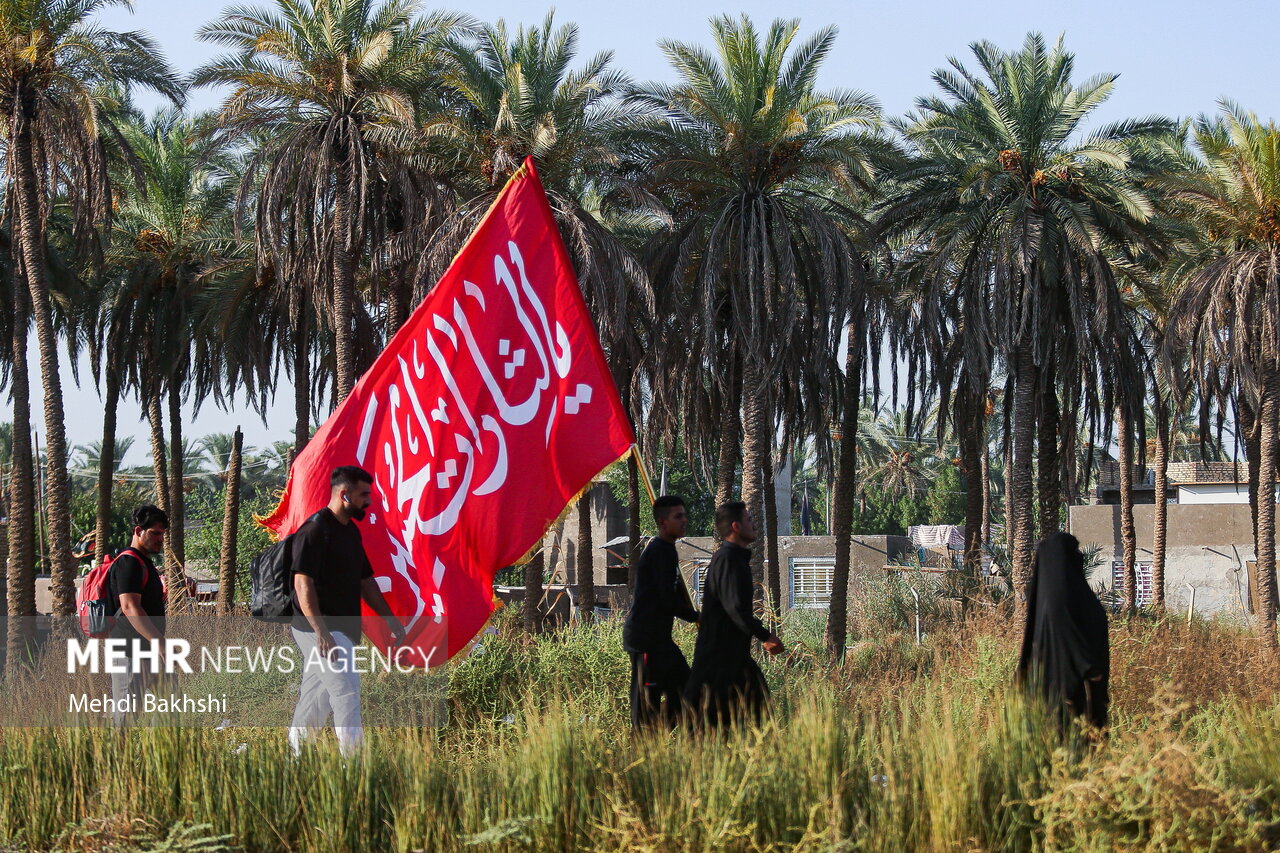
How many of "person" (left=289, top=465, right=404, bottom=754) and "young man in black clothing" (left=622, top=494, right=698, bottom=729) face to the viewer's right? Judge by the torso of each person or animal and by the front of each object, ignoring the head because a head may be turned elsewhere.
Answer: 2

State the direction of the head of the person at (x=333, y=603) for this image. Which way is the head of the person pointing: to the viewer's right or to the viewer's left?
to the viewer's right

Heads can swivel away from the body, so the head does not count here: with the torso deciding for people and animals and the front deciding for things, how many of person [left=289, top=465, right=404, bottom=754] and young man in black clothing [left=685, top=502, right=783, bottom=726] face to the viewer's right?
2

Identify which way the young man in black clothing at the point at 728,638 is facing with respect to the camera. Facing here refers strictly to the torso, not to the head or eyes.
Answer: to the viewer's right

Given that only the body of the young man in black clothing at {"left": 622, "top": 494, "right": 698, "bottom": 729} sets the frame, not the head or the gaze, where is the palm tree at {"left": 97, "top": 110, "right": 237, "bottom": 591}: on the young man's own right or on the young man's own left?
on the young man's own left

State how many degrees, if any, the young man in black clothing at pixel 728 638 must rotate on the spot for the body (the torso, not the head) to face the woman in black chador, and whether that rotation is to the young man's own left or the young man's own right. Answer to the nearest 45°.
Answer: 0° — they already face them

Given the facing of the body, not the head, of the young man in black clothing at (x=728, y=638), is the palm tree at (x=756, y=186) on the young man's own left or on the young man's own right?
on the young man's own left

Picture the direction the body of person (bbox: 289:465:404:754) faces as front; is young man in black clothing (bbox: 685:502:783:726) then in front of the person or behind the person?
in front

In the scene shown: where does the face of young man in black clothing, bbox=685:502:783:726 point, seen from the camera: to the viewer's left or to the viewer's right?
to the viewer's right

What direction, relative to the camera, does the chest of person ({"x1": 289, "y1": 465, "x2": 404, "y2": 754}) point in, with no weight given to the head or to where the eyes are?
to the viewer's right

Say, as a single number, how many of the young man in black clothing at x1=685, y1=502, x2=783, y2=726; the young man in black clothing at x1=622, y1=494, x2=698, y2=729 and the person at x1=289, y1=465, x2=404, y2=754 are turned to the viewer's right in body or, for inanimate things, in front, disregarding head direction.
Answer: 3

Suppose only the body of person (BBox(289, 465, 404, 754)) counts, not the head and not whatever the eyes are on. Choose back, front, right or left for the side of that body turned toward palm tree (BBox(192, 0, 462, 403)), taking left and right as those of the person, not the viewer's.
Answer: left

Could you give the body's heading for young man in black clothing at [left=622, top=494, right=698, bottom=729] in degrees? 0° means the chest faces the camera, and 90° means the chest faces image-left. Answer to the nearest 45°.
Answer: approximately 270°
